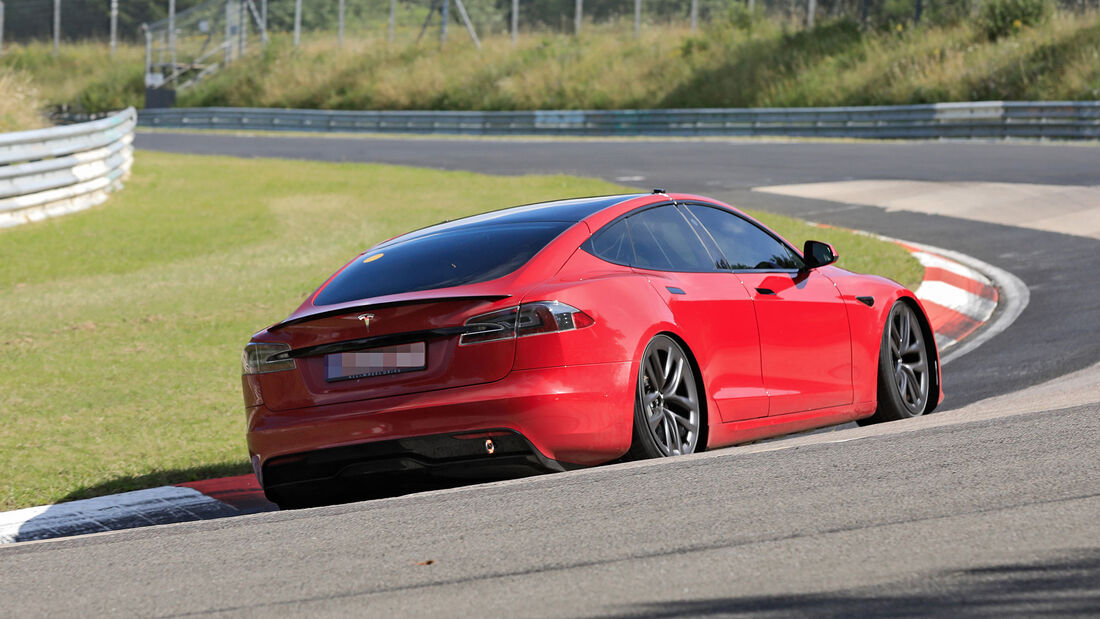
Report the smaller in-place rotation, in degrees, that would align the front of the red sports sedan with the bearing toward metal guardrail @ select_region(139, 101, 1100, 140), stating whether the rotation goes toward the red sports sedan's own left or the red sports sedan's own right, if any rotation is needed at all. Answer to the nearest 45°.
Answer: approximately 45° to the red sports sedan's own left

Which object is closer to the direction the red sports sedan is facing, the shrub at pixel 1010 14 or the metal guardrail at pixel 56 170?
the shrub

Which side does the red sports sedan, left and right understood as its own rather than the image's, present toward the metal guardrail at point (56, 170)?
left

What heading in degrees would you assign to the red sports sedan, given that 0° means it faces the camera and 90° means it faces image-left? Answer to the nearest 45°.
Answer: approximately 225°

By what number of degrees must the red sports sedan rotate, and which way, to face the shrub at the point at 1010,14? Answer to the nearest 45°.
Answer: approximately 45° to its left
